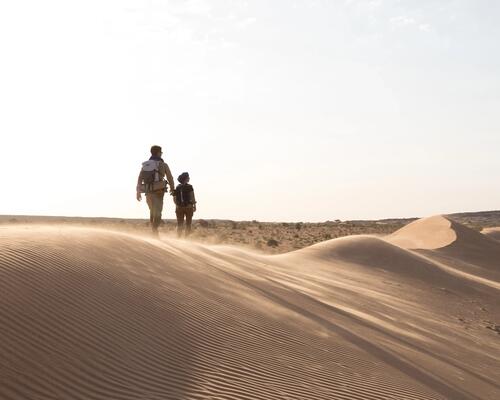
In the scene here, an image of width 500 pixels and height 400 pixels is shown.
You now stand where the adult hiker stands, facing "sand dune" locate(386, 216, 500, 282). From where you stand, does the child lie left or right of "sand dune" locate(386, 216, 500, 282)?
left

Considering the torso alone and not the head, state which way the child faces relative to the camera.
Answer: away from the camera

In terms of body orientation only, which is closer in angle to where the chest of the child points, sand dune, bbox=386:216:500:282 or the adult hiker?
the sand dune

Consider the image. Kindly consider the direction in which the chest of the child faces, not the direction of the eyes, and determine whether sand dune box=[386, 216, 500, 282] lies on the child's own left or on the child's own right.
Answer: on the child's own right
